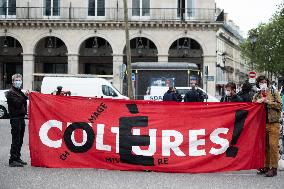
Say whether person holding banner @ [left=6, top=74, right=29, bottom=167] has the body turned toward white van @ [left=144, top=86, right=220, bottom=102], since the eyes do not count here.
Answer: no

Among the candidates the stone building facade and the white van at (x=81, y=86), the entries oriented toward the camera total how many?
1

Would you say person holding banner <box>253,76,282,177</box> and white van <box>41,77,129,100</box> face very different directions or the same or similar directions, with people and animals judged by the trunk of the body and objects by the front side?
very different directions

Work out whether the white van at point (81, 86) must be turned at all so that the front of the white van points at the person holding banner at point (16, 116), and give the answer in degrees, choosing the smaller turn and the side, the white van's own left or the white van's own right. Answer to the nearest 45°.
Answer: approximately 90° to the white van's own right

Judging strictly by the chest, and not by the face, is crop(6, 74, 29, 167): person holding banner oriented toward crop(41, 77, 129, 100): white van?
no

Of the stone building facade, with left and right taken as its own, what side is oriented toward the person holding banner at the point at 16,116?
front

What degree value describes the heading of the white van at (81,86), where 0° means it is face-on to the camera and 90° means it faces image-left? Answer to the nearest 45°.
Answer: approximately 270°

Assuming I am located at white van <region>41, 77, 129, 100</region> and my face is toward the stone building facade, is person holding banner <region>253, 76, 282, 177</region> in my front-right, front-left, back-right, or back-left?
back-right

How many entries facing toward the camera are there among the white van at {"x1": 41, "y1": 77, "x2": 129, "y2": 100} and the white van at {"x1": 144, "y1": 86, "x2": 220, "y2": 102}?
0

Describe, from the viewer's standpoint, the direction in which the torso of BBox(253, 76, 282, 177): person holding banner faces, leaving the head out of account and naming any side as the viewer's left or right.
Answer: facing the viewer and to the left of the viewer

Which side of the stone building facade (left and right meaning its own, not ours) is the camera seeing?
front

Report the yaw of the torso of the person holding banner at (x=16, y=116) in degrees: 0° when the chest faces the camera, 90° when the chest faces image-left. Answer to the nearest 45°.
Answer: approximately 315°
